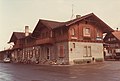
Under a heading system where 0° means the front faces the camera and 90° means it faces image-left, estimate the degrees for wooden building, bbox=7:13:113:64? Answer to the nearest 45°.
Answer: approximately 45°
